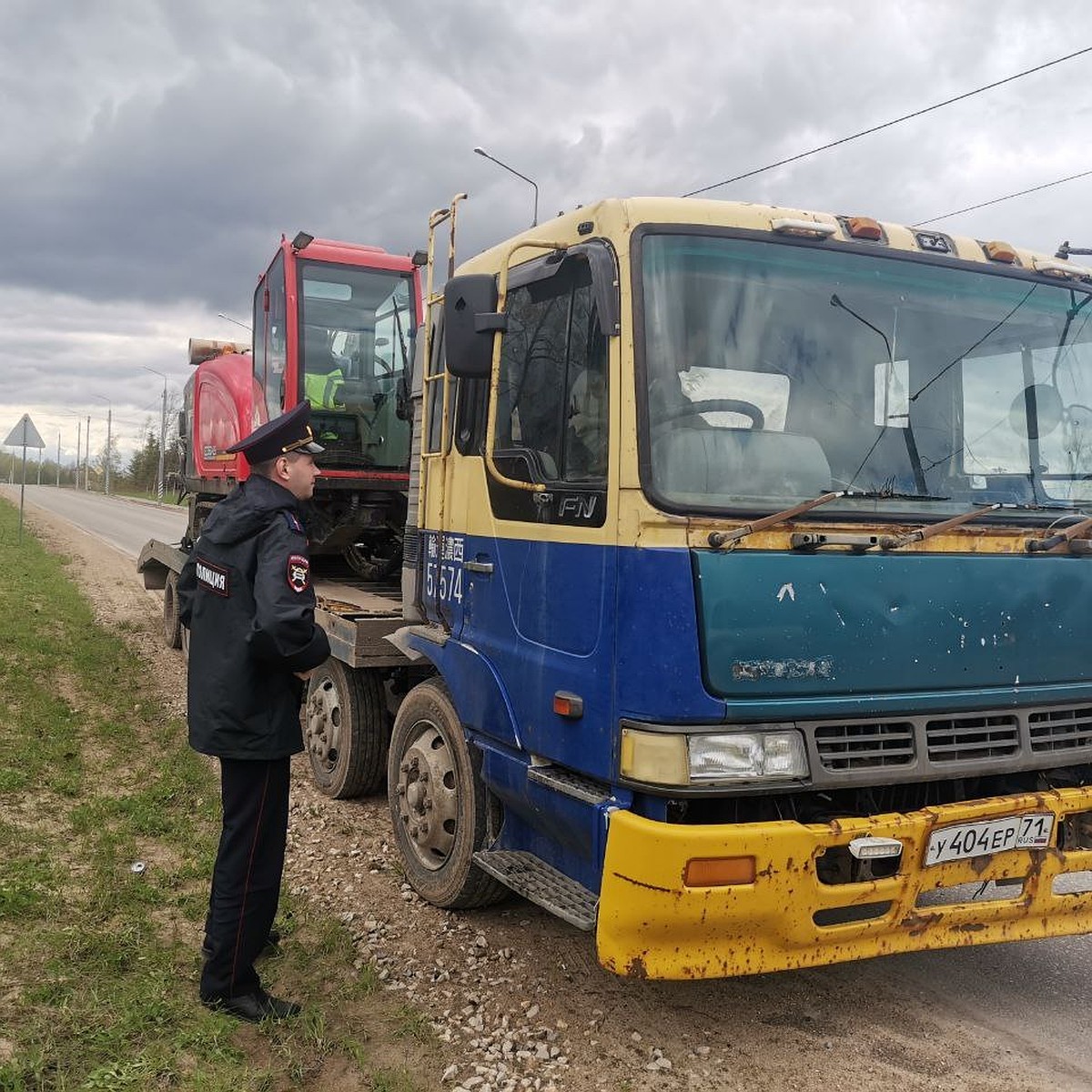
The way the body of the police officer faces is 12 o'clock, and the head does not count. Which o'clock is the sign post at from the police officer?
The sign post is roughly at 10 o'clock from the police officer.

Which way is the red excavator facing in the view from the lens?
facing the viewer and to the right of the viewer

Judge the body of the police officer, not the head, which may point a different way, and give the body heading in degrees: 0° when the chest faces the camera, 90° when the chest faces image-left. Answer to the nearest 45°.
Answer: approximately 225°

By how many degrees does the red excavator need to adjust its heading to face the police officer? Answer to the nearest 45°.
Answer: approximately 45° to its right

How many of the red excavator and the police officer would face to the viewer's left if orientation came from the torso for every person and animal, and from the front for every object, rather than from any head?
0

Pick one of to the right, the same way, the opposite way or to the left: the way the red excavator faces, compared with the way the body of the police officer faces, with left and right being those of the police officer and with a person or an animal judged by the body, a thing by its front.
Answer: to the right

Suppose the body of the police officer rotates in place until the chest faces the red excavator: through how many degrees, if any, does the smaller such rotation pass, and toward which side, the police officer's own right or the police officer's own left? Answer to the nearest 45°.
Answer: approximately 45° to the police officer's own left

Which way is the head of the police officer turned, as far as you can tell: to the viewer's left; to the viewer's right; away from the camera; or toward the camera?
to the viewer's right
